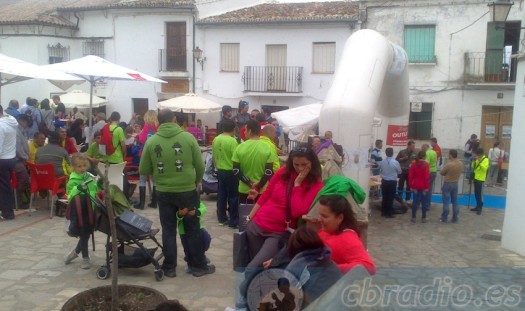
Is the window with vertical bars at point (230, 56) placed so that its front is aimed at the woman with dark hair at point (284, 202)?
yes

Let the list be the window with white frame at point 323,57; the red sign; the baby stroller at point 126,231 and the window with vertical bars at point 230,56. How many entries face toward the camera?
3

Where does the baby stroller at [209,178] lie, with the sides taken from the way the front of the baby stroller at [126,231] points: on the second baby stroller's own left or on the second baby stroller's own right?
on the second baby stroller's own left

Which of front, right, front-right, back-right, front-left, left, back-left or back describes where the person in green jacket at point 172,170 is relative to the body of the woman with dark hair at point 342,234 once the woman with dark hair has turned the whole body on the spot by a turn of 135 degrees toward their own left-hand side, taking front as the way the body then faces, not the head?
back

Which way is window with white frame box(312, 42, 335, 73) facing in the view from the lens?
facing the viewer

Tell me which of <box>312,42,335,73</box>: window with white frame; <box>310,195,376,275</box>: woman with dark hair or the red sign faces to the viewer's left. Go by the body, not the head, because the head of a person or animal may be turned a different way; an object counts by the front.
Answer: the woman with dark hair

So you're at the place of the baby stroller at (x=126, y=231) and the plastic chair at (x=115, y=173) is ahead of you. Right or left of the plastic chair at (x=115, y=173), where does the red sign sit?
right

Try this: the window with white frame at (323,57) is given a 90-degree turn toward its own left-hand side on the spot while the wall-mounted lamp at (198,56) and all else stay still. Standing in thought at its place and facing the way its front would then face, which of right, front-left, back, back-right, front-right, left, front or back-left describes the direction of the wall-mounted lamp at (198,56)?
back

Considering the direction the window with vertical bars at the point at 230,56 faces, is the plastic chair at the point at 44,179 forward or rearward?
forward

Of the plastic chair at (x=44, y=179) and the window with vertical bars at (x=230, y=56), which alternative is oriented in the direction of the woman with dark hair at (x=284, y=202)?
the window with vertical bars

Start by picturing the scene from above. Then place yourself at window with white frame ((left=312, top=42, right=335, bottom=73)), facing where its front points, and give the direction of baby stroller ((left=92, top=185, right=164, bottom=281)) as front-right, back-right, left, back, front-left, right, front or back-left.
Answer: front

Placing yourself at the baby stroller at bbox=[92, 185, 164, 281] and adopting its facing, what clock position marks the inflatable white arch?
The inflatable white arch is roughly at 11 o'clock from the baby stroller.

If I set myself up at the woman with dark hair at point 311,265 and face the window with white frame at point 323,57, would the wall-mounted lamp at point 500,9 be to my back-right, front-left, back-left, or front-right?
front-right
